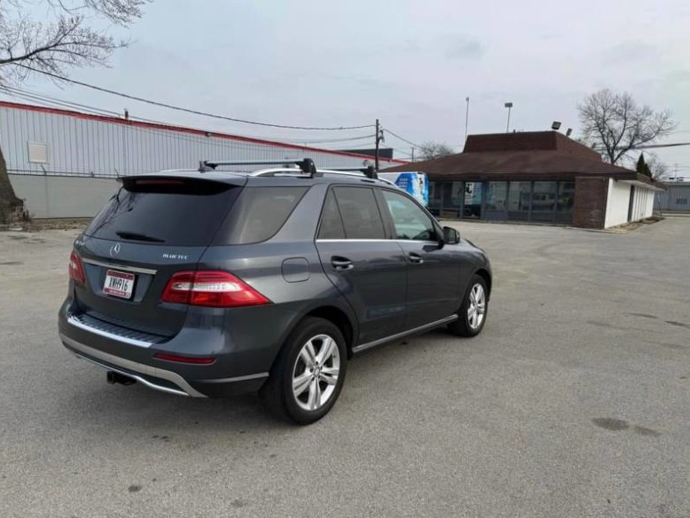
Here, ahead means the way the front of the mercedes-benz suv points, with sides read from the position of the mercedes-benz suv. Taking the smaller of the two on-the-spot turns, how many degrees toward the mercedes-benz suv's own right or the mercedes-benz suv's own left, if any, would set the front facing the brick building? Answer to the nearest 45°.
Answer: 0° — it already faces it

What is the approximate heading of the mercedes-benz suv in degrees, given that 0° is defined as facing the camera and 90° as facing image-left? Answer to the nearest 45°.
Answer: approximately 225°

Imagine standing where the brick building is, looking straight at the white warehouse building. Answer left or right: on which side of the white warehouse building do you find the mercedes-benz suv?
left

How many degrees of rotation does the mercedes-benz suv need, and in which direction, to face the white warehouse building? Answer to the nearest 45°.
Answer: approximately 45° to its left

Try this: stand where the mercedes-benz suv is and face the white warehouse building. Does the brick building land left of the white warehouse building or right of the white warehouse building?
right

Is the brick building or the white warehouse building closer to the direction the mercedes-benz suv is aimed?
the brick building
